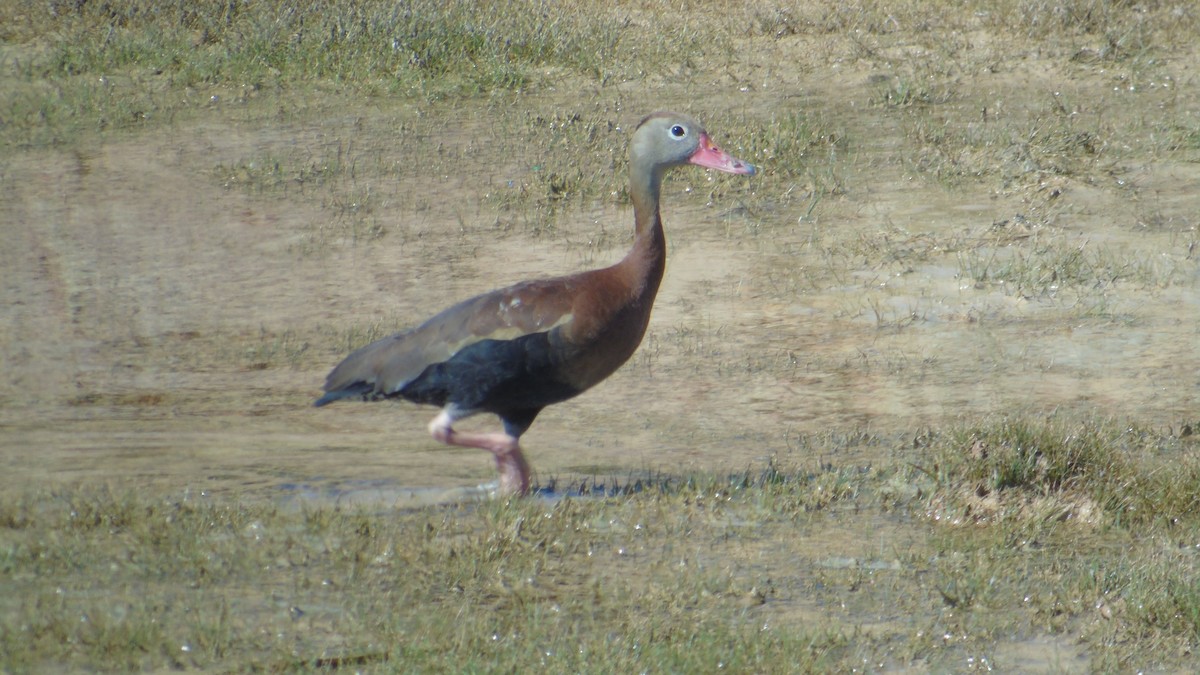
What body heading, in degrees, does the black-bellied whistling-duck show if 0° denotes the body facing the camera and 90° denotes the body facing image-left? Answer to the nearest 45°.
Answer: approximately 270°
